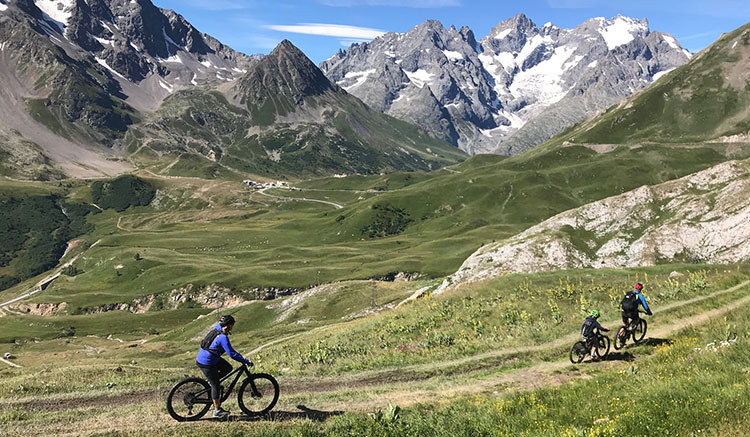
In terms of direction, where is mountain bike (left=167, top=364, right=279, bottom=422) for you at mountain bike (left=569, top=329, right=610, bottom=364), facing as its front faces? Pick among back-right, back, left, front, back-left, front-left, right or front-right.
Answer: back

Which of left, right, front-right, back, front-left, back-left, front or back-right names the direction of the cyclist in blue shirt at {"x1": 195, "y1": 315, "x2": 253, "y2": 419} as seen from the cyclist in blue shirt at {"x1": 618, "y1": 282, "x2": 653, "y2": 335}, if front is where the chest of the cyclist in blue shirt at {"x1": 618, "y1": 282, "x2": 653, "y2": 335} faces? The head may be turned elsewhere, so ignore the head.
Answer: back

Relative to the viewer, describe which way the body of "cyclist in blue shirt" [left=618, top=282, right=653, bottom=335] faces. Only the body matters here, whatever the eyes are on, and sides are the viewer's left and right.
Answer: facing away from the viewer and to the right of the viewer

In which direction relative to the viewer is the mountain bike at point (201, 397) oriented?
to the viewer's right

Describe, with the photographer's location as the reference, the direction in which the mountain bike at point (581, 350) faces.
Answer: facing away from the viewer and to the right of the viewer

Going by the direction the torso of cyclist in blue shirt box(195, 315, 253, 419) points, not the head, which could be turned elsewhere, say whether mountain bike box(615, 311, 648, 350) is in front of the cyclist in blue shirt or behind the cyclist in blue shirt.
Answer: in front

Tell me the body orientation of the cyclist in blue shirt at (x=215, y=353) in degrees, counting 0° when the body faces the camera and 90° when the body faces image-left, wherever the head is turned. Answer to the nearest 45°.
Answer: approximately 270°

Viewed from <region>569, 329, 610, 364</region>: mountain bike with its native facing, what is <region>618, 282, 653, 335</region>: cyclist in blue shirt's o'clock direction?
The cyclist in blue shirt is roughly at 12 o'clock from the mountain bike.
